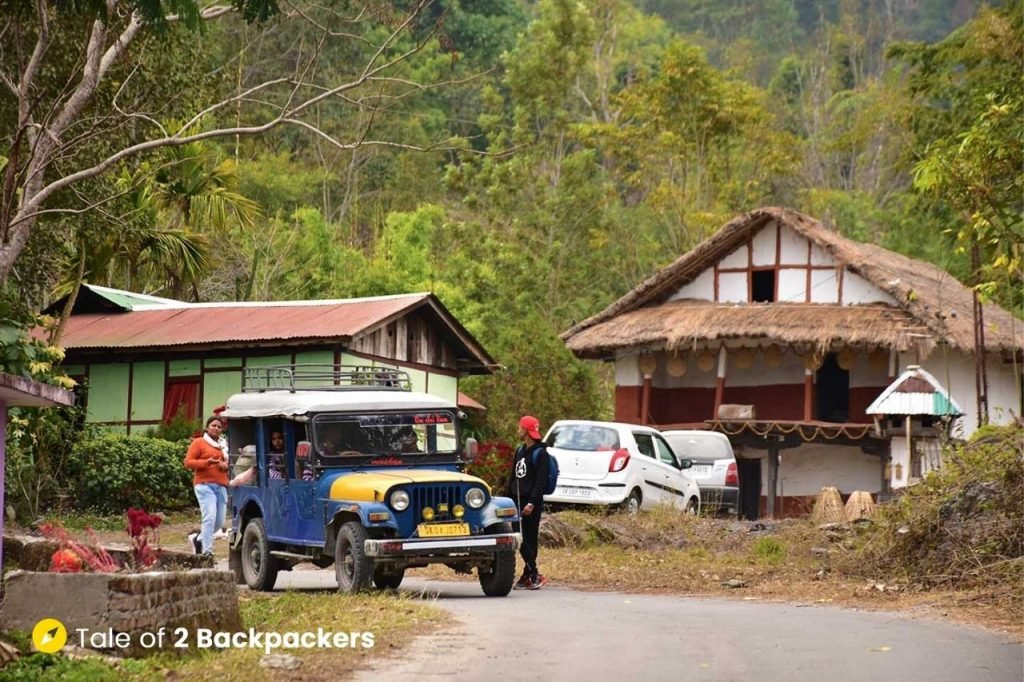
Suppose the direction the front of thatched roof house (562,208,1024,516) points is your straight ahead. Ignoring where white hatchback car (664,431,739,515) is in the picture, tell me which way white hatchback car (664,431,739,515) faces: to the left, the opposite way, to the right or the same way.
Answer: the opposite way

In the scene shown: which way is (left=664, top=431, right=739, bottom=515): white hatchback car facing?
away from the camera

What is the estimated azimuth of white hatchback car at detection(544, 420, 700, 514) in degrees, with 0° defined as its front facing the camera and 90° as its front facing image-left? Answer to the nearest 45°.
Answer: approximately 225°

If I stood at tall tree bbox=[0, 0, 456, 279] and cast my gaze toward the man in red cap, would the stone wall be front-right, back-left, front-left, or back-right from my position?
front-right

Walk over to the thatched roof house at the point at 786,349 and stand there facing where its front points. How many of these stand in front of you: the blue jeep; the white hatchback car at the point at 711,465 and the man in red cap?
3

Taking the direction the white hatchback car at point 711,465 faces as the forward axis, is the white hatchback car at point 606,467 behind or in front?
behind

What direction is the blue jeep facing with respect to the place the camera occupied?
facing the viewer and to the right of the viewer

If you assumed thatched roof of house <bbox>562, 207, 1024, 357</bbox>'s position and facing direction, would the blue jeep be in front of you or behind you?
in front

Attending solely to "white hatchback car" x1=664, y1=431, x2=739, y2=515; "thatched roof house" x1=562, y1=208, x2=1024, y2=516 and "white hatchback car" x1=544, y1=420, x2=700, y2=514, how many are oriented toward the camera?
1

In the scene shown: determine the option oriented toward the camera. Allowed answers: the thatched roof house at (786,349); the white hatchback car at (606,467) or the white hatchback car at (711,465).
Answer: the thatched roof house

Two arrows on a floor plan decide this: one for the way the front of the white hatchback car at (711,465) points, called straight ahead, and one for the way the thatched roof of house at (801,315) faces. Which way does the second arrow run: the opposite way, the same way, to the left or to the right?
the opposite way

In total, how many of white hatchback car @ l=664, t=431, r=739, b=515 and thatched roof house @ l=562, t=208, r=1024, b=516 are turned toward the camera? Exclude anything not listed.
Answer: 1

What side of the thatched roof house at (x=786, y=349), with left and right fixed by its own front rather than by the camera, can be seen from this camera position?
front

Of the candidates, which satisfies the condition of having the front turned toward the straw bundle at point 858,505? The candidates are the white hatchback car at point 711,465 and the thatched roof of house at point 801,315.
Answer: the thatched roof of house

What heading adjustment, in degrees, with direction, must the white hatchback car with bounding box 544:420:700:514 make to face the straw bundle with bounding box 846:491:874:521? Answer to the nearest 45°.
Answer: approximately 45° to its right
